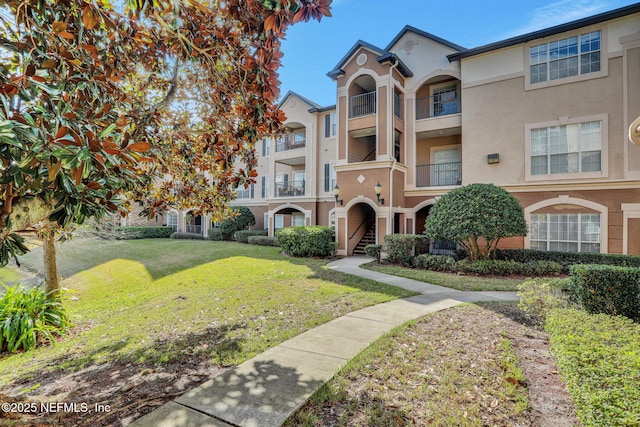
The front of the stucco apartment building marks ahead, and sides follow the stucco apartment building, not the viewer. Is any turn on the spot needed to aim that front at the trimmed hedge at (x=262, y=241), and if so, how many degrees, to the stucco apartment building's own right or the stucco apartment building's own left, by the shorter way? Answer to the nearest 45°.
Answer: approximately 45° to the stucco apartment building's own right

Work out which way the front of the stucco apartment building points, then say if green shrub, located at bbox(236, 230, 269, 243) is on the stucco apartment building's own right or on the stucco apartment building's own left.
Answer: on the stucco apartment building's own right

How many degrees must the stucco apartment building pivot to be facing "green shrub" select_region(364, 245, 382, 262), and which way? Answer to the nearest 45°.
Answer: approximately 45° to its right

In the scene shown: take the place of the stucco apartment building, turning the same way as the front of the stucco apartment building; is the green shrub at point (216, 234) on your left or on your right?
on your right

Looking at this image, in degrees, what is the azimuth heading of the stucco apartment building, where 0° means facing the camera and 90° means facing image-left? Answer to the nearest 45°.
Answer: approximately 45°

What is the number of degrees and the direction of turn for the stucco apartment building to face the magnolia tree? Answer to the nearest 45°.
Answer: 0° — it already faces it
